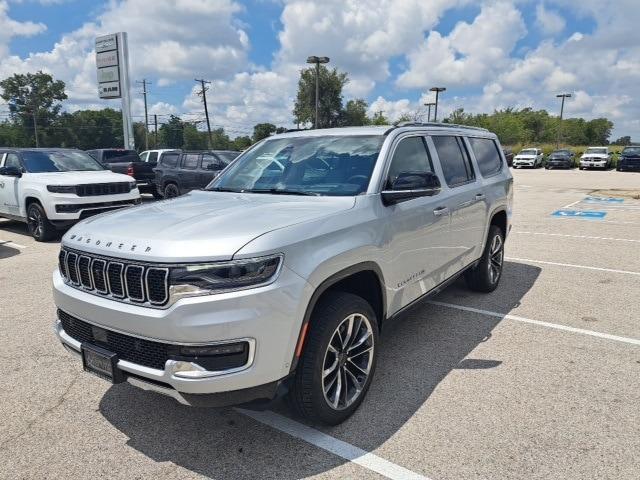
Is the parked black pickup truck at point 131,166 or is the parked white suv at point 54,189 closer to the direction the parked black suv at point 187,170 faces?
the parked white suv

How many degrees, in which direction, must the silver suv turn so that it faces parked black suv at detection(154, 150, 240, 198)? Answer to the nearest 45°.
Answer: approximately 135° to its right

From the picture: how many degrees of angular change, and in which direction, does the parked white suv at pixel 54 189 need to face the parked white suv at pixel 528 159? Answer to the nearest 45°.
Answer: approximately 90° to its left

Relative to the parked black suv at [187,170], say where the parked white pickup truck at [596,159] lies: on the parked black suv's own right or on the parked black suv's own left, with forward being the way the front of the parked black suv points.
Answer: on the parked black suv's own left

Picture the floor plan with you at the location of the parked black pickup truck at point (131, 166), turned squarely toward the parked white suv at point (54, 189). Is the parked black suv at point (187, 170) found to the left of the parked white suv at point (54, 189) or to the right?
left

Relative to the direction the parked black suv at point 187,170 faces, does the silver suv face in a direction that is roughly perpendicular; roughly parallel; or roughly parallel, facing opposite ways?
roughly perpendicular

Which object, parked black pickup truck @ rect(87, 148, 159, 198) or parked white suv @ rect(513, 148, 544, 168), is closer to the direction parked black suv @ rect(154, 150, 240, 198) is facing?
the parked white suv

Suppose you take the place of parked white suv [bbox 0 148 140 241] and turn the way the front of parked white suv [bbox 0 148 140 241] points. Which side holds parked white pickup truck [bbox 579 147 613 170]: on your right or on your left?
on your left

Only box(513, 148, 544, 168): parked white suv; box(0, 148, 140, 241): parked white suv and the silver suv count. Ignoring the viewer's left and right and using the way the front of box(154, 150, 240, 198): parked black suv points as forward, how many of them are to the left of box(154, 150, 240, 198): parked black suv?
1

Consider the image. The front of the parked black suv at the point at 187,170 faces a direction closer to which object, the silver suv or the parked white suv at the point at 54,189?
the silver suv

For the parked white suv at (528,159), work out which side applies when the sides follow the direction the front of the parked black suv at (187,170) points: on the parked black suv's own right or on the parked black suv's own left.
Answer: on the parked black suv's own left

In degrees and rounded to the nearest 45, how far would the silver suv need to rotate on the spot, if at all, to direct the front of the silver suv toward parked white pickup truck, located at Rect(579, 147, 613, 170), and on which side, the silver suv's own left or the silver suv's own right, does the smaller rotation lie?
approximately 180°
